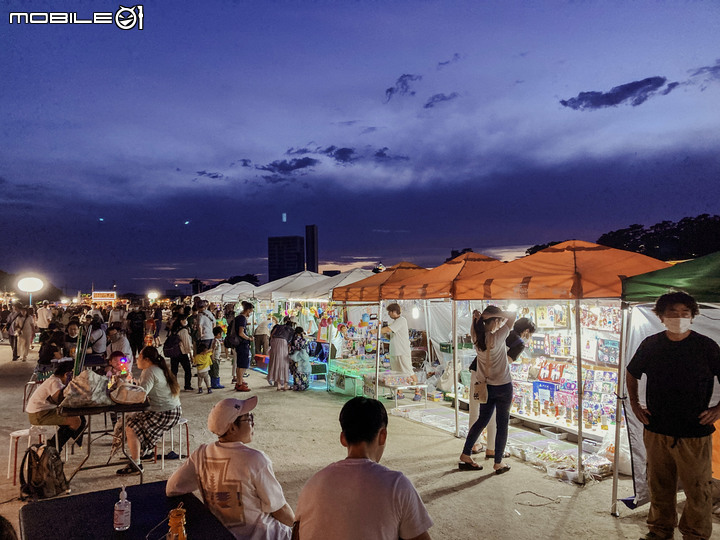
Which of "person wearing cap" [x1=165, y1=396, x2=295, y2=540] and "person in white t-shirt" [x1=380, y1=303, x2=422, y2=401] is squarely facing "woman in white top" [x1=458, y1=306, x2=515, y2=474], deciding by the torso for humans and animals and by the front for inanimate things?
the person wearing cap

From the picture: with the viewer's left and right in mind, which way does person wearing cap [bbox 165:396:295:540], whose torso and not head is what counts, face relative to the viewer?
facing away from the viewer and to the right of the viewer

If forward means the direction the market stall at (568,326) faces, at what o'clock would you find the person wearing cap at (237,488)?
The person wearing cap is roughly at 11 o'clock from the market stall.

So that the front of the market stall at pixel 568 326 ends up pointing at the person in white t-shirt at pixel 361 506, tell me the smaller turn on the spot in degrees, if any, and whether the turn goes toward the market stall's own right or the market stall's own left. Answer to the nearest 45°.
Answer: approximately 45° to the market stall's own left

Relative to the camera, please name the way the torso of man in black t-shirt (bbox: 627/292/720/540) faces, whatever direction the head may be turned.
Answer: toward the camera

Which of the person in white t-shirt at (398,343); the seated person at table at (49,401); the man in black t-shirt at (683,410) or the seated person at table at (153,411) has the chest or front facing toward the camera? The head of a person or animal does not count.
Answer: the man in black t-shirt

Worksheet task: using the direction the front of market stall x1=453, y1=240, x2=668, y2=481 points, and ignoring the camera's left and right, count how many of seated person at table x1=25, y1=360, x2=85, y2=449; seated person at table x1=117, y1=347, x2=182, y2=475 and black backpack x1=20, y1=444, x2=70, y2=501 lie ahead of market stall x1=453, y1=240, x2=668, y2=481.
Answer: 3

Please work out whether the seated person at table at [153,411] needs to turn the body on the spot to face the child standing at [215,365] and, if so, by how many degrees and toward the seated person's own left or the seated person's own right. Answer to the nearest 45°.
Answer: approximately 90° to the seated person's own right

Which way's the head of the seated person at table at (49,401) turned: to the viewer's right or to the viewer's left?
to the viewer's right

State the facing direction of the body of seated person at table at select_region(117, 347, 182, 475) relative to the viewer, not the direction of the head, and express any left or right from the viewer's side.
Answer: facing to the left of the viewer

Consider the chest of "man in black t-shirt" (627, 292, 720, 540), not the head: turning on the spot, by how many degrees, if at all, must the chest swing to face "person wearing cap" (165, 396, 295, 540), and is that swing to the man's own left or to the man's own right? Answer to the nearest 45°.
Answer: approximately 45° to the man's own right

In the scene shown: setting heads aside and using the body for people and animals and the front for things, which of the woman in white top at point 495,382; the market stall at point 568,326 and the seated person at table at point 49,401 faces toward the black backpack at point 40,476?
the market stall
